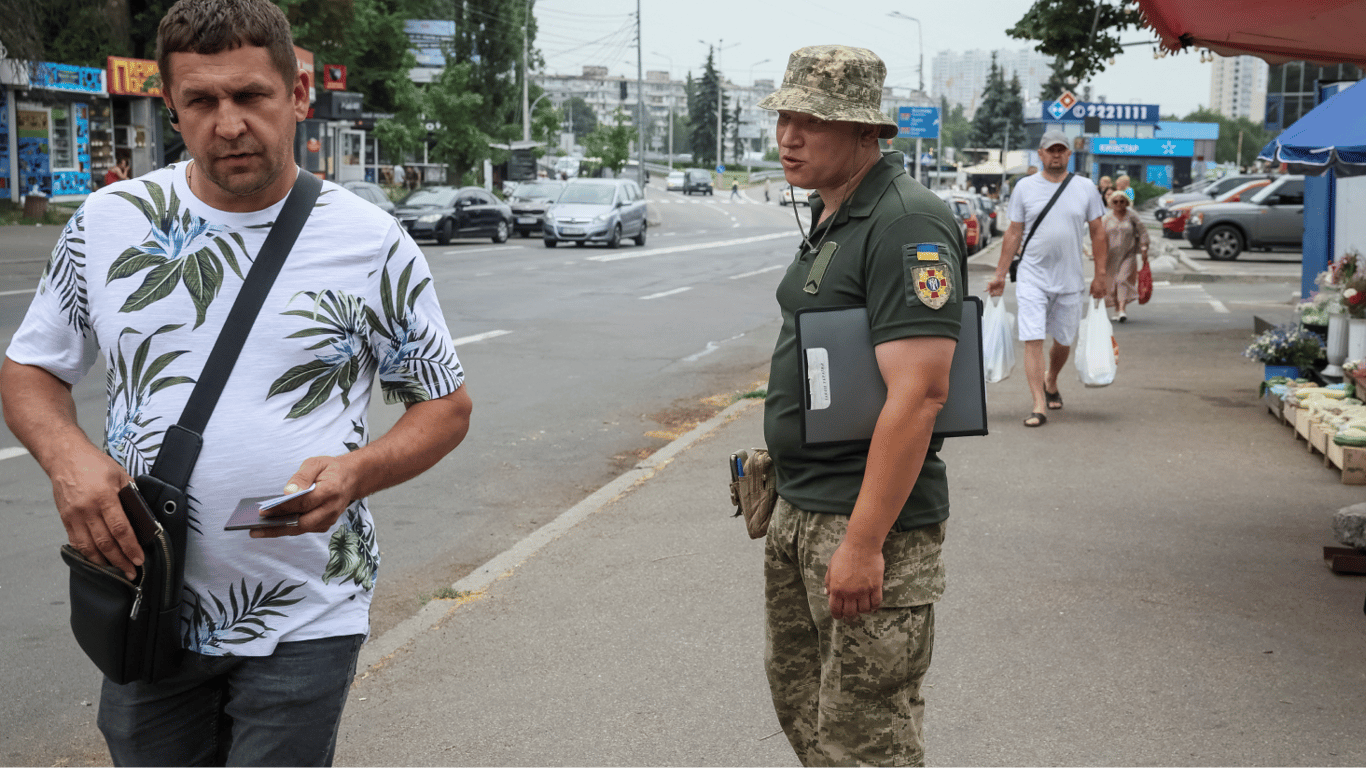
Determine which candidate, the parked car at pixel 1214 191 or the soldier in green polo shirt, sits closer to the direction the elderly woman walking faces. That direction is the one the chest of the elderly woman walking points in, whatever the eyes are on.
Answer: the soldier in green polo shirt

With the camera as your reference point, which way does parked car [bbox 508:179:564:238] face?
facing the viewer and to the left of the viewer

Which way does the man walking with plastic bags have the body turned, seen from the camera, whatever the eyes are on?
toward the camera

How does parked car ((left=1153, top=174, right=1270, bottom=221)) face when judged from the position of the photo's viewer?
facing to the left of the viewer

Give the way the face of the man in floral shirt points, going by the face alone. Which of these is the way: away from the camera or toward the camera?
toward the camera

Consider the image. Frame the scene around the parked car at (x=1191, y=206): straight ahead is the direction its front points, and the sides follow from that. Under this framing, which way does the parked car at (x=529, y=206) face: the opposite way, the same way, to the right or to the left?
to the left

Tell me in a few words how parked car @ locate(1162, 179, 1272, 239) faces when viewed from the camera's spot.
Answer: facing to the left of the viewer

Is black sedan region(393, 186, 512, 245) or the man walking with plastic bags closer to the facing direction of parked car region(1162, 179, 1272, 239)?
the black sedan

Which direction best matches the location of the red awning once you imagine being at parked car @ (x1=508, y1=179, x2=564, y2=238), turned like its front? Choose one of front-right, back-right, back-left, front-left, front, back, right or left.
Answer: front-left

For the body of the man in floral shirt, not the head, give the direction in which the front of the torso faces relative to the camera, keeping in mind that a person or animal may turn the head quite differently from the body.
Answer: toward the camera

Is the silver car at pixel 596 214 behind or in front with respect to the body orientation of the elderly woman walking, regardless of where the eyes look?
behind
